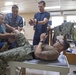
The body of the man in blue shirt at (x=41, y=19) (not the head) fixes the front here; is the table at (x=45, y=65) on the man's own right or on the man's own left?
on the man's own left

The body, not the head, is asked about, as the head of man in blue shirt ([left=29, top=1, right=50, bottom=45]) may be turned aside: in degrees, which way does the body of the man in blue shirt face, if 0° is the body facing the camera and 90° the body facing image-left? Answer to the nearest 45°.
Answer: approximately 45°
